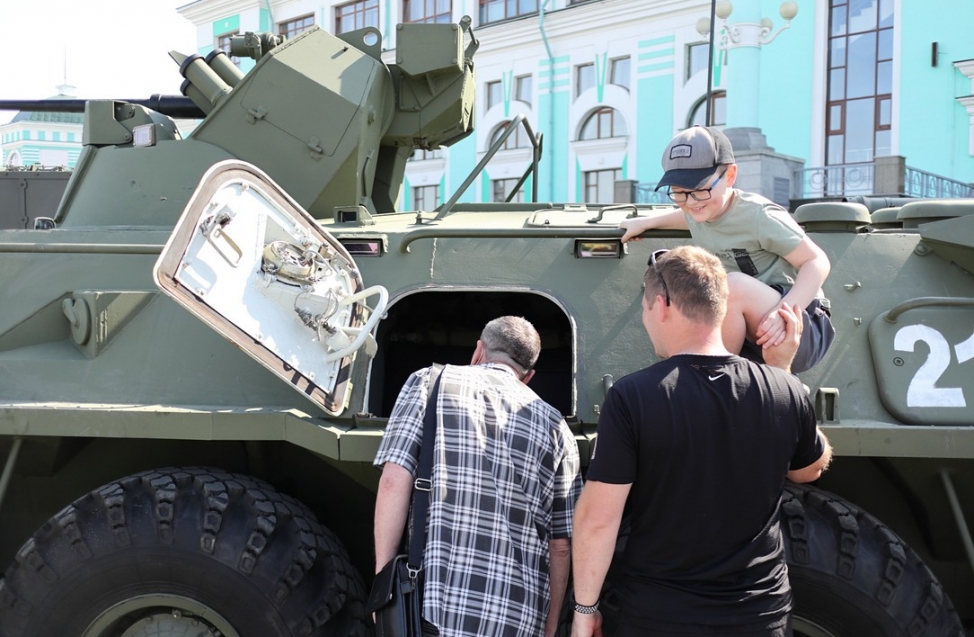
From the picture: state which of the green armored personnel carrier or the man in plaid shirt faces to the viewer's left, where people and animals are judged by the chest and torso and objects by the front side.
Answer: the green armored personnel carrier

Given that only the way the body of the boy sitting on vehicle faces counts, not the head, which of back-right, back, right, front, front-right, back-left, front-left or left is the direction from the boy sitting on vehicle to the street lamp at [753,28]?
back-right

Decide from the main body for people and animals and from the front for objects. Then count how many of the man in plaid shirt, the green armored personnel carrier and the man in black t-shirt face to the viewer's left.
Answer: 1

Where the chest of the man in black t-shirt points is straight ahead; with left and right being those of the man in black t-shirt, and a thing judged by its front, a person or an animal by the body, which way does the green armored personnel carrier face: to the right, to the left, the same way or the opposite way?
to the left

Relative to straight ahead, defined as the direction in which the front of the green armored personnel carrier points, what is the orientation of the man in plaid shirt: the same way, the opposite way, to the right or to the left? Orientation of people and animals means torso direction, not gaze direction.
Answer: to the right

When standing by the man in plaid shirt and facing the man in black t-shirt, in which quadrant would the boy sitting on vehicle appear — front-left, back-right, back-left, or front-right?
front-left

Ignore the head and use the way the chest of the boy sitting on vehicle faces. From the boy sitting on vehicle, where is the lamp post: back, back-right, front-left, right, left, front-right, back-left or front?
back-right

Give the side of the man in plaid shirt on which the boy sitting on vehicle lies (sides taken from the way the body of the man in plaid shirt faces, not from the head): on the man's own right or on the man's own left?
on the man's own right

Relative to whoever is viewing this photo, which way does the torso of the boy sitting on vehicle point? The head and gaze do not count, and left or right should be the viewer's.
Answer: facing the viewer and to the left of the viewer

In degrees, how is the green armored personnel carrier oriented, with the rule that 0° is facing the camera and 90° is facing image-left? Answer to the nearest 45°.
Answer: approximately 90°

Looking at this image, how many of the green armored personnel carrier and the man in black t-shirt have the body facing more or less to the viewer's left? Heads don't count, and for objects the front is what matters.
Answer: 1

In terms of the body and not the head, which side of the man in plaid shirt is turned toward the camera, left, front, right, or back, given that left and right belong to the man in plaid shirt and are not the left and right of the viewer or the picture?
back

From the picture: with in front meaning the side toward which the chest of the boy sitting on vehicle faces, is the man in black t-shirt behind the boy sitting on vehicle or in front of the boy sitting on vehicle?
in front

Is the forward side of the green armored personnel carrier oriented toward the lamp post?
no

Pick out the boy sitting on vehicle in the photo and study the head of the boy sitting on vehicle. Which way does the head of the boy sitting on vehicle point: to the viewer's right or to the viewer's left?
to the viewer's left

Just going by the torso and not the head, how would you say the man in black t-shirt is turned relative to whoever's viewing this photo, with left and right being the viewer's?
facing away from the viewer

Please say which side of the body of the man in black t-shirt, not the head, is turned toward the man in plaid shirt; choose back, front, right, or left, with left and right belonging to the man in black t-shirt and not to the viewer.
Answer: left

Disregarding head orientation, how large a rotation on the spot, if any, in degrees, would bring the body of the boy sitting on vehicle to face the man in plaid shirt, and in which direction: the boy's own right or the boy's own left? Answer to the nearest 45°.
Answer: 0° — they already face them
